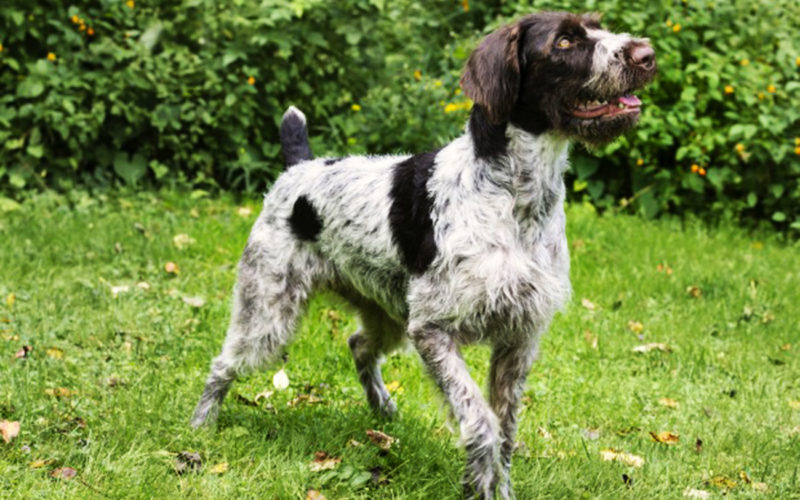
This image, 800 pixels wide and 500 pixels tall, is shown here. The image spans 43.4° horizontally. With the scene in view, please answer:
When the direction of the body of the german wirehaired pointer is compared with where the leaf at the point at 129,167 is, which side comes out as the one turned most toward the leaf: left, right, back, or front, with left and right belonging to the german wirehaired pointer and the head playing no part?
back

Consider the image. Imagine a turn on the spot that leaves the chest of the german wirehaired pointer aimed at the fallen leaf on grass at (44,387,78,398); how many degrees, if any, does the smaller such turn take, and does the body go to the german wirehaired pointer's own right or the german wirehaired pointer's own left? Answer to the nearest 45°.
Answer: approximately 135° to the german wirehaired pointer's own right

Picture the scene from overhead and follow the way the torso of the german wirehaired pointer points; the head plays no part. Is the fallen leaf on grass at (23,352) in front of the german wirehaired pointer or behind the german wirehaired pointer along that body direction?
behind

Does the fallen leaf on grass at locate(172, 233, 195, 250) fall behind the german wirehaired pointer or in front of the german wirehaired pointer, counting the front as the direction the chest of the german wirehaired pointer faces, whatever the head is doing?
behind

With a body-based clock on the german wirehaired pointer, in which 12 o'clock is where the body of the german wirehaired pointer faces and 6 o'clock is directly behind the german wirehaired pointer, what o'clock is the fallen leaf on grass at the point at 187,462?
The fallen leaf on grass is roughly at 4 o'clock from the german wirehaired pointer.

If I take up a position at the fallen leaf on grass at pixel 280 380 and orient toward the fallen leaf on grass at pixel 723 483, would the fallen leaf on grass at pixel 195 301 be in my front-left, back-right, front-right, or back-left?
back-left

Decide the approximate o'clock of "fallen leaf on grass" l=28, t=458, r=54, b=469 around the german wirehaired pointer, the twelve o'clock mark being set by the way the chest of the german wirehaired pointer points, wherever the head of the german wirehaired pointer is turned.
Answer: The fallen leaf on grass is roughly at 4 o'clock from the german wirehaired pointer.

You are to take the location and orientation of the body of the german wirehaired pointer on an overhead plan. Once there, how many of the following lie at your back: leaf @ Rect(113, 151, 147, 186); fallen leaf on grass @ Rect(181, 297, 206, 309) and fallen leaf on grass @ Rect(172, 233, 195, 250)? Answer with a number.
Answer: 3

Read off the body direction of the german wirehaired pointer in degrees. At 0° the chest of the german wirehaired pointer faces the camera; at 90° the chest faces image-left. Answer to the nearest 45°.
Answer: approximately 315°

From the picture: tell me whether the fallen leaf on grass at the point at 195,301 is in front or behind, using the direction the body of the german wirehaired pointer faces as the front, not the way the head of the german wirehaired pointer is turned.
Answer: behind

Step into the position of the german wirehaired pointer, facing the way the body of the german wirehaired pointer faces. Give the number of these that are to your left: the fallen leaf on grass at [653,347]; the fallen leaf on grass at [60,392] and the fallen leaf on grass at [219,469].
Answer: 1

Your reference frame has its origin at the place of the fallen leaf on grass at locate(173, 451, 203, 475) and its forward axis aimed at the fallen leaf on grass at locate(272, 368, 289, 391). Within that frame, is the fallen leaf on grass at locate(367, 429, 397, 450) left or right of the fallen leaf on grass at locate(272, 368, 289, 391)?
right

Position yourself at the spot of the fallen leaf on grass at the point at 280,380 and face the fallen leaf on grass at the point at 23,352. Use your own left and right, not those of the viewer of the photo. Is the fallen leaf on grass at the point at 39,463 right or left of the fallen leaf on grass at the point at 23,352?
left
